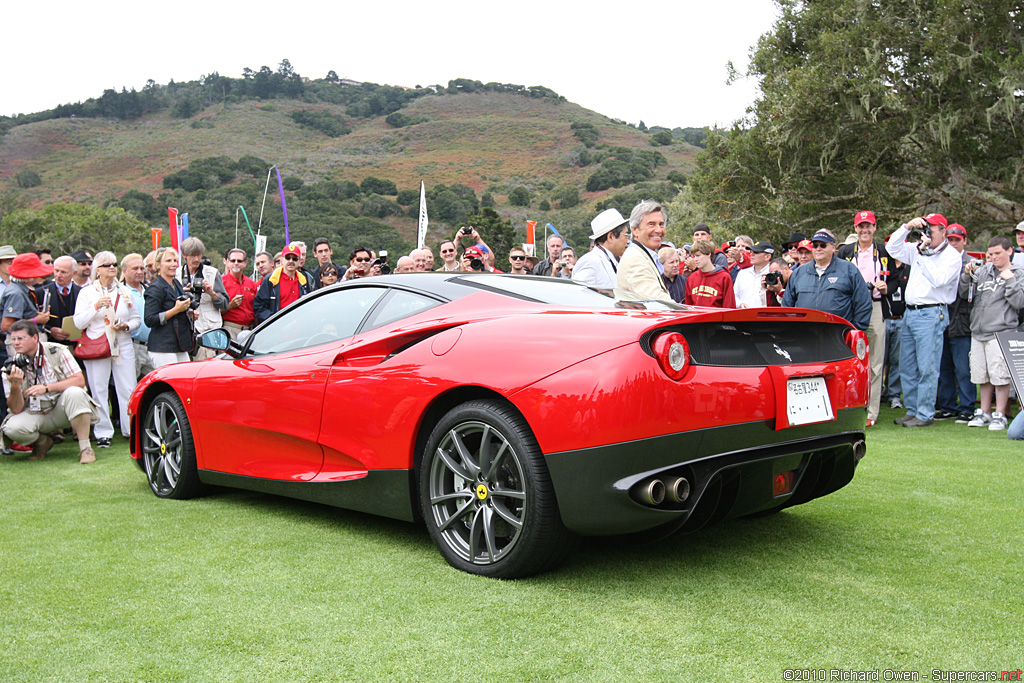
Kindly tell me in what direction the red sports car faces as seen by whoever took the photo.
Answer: facing away from the viewer and to the left of the viewer

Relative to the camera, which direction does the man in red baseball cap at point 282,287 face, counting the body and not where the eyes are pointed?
toward the camera

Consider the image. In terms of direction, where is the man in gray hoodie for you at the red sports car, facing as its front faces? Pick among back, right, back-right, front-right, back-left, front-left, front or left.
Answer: right

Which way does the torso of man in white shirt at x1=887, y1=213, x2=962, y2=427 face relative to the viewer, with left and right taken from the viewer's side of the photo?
facing the viewer and to the left of the viewer

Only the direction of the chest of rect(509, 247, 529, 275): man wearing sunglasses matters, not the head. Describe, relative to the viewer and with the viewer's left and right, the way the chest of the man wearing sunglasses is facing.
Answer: facing the viewer

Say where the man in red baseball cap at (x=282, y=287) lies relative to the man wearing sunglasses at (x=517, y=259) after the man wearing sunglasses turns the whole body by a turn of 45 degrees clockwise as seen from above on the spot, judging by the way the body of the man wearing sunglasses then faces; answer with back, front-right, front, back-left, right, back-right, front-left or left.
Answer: front

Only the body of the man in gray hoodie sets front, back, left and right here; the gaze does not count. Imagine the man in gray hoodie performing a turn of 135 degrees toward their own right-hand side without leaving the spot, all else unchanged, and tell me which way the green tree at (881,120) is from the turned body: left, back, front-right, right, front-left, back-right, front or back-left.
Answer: front

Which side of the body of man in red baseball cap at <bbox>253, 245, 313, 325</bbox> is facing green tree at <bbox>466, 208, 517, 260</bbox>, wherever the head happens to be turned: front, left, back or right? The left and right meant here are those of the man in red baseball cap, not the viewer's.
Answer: back

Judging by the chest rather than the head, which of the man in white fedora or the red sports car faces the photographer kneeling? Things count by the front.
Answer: the red sports car
